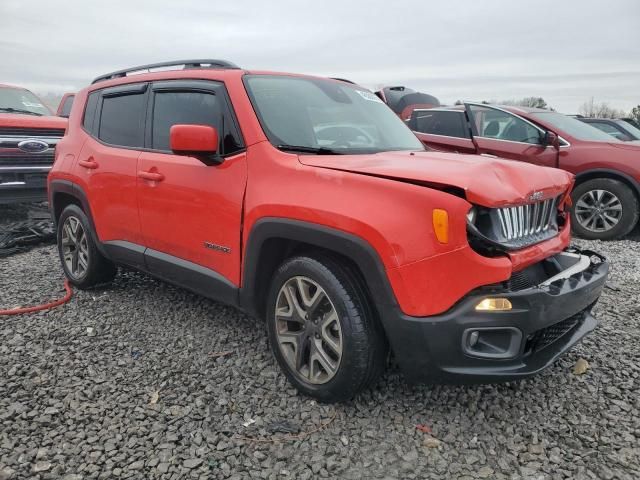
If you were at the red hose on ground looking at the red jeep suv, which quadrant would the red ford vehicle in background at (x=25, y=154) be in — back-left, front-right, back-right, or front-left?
back-left

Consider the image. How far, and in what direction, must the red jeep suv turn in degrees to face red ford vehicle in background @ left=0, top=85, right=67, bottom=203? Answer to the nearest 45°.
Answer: approximately 180°

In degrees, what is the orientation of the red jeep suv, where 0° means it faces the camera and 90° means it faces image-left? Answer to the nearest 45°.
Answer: approximately 315°

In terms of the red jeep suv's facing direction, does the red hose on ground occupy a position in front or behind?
behind

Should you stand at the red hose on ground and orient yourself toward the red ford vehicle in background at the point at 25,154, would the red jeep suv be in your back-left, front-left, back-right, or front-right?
back-right
